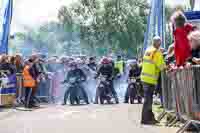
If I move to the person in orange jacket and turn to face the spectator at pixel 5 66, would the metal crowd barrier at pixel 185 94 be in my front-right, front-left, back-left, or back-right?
back-left

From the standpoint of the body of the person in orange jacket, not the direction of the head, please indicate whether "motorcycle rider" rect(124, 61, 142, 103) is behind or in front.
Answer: in front

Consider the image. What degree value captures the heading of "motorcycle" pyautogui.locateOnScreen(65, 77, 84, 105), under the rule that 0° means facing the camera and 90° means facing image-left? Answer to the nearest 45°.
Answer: approximately 0°

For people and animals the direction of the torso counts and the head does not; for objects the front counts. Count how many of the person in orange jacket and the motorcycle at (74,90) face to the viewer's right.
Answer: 1

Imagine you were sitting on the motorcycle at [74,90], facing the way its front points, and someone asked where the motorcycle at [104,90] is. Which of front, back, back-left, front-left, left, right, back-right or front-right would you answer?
left

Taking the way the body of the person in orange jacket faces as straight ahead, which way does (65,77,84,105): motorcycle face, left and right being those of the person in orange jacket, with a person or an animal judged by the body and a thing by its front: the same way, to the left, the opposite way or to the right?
to the right

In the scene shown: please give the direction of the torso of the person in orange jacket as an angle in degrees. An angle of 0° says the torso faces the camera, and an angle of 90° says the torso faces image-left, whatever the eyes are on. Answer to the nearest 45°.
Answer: approximately 270°
